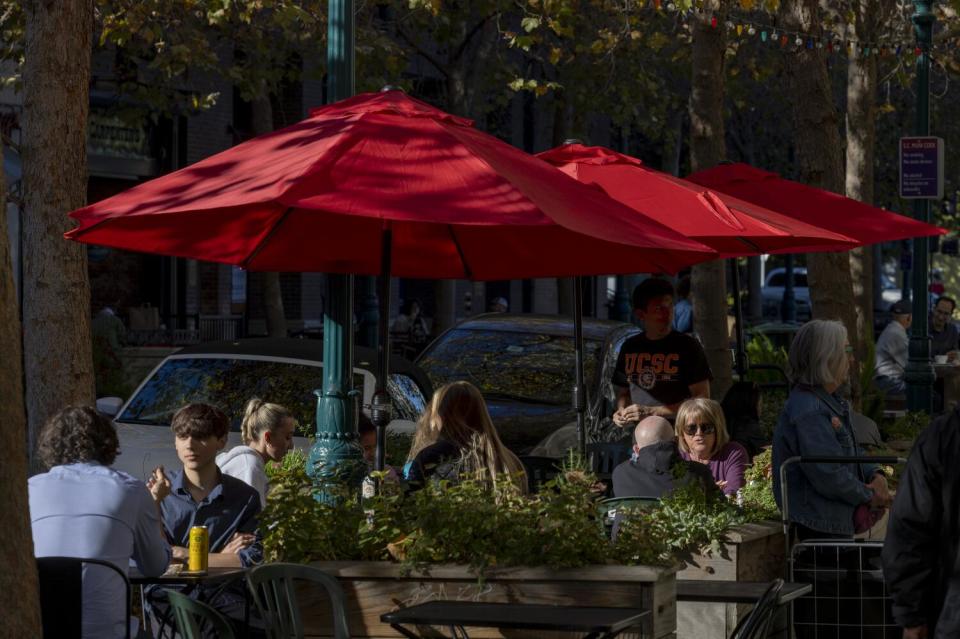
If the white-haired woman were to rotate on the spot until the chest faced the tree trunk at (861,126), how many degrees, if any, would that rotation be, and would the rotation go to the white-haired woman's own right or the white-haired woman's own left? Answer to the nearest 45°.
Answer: approximately 90° to the white-haired woman's own left

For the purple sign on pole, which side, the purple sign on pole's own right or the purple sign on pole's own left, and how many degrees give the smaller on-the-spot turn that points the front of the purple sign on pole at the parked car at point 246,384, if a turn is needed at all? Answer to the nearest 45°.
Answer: approximately 45° to the purple sign on pole's own right

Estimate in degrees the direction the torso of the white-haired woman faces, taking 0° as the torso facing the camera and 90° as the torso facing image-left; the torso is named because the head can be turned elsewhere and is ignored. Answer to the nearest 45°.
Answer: approximately 270°

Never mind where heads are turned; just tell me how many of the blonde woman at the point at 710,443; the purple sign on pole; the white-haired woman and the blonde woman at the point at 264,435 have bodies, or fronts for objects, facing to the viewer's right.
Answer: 2

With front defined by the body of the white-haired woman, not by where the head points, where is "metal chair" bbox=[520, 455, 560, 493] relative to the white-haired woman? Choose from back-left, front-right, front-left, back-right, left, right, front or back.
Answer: back-left

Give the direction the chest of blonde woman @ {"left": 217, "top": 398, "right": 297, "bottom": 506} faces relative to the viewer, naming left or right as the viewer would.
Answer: facing to the right of the viewer

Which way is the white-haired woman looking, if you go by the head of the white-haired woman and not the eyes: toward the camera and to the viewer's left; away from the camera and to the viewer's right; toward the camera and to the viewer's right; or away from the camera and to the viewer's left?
away from the camera and to the viewer's right

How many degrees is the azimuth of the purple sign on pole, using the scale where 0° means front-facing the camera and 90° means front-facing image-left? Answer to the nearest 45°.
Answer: approximately 0°

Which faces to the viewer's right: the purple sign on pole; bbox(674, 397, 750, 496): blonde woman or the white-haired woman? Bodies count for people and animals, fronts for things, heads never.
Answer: the white-haired woman
